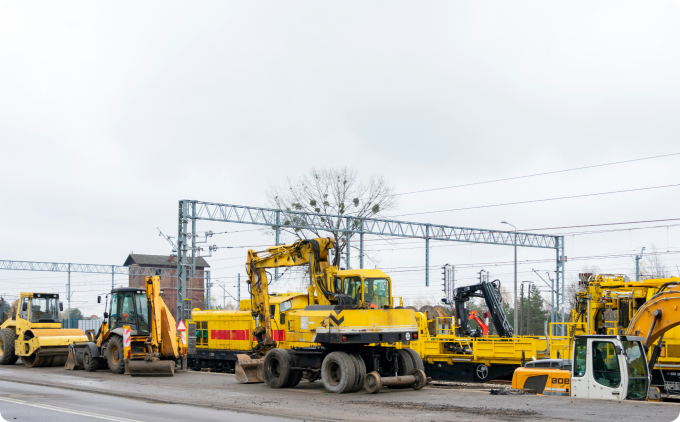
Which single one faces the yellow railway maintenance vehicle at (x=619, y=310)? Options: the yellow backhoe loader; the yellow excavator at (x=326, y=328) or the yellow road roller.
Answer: the yellow road roller

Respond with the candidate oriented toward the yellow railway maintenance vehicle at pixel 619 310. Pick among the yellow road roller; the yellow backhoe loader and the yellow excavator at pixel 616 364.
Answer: the yellow road roller

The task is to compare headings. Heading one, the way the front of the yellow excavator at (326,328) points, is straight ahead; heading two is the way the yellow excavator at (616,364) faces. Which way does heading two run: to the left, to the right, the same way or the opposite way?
the opposite way

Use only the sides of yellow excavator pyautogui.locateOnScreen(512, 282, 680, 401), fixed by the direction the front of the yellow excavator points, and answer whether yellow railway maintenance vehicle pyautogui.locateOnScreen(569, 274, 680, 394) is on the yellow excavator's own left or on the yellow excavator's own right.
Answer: on the yellow excavator's own left

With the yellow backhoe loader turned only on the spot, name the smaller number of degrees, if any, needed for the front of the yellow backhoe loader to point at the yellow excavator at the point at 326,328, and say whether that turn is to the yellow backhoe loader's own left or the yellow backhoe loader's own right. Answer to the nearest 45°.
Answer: approximately 180°

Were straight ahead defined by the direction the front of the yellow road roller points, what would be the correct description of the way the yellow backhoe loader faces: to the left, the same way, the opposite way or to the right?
the opposite way

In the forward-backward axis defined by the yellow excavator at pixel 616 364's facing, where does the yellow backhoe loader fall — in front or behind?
behind

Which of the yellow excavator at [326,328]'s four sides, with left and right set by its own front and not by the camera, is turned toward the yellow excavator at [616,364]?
back

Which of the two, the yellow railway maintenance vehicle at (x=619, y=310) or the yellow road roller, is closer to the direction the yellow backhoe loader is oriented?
the yellow road roller

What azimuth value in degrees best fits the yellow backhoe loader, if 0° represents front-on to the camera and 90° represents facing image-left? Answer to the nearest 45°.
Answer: approximately 135°
